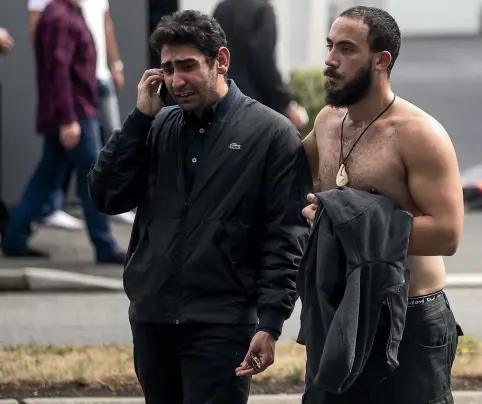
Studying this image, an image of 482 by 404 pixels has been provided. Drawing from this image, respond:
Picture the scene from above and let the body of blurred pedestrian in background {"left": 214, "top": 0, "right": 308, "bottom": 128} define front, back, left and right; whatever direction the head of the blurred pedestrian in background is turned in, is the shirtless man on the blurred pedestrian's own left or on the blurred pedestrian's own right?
on the blurred pedestrian's own right

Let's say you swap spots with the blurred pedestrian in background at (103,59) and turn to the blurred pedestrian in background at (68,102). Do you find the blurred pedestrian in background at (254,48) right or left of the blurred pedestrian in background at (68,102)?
left

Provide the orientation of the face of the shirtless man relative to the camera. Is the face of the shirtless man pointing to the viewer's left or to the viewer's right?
to the viewer's left

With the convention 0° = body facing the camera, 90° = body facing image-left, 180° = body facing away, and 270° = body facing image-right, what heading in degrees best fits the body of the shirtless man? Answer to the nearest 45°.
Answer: approximately 45°
